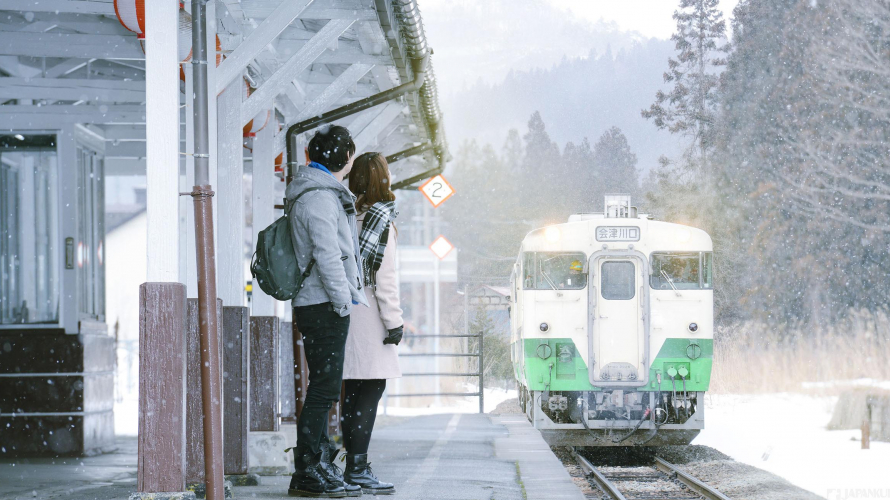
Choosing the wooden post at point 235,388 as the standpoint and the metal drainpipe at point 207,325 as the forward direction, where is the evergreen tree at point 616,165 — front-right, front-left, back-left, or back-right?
back-left

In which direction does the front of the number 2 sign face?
toward the camera

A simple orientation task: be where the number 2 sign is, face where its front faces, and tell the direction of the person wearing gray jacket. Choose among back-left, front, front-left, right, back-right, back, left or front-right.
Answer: front

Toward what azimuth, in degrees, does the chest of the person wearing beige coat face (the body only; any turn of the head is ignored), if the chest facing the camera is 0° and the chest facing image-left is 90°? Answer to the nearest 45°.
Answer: approximately 270°

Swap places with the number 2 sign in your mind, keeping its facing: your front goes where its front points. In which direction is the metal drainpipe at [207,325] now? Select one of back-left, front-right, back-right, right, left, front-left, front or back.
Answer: front

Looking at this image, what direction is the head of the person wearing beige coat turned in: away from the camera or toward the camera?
away from the camera

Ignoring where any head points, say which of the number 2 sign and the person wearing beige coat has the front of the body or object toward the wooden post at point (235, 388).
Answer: the number 2 sign

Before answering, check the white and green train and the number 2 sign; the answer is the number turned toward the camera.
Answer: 2

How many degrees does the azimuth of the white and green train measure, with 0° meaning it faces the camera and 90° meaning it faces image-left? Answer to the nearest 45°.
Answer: approximately 0°

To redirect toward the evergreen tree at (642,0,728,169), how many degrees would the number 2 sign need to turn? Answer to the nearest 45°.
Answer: approximately 180°

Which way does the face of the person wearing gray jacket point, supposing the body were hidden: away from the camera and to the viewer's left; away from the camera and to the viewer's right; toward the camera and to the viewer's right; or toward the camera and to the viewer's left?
away from the camera and to the viewer's right

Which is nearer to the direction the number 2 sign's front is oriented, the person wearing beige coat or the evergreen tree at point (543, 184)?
the person wearing beige coat

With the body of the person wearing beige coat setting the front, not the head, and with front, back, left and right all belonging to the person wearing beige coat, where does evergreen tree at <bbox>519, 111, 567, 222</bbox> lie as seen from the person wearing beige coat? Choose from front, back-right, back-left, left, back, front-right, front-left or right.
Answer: left

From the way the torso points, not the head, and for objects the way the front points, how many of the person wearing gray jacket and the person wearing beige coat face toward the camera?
0

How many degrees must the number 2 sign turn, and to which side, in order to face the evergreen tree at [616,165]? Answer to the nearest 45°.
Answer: approximately 180°

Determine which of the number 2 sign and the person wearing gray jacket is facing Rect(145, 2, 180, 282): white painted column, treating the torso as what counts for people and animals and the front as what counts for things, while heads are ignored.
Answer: the number 2 sign

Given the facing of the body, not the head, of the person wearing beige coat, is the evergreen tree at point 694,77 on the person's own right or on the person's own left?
on the person's own left
